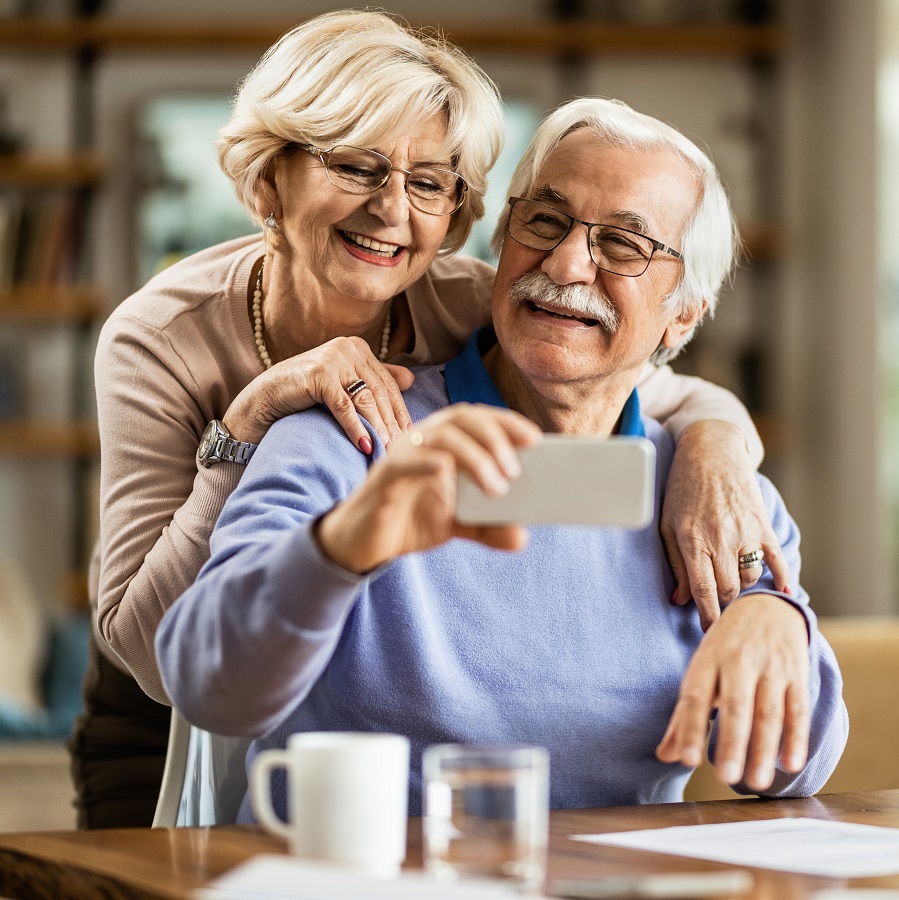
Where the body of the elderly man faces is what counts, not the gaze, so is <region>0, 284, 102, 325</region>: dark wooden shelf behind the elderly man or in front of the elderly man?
behind

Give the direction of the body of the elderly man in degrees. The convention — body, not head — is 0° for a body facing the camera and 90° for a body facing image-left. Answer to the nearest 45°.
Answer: approximately 0°

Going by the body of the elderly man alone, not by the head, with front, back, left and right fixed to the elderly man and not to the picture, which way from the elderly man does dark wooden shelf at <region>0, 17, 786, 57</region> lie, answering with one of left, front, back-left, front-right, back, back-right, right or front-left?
back

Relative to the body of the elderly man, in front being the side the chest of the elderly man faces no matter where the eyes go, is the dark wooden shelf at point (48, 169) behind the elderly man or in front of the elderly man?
behind

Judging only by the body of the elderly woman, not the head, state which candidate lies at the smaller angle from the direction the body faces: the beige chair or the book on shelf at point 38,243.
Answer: the beige chair

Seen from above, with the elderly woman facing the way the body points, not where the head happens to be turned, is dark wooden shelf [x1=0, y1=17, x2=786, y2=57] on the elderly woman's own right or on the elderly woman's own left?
on the elderly woman's own left

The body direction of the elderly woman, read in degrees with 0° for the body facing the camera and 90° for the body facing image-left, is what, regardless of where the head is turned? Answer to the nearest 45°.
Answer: approximately 315°

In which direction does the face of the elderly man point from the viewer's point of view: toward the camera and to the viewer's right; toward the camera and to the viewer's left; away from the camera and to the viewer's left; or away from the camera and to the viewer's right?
toward the camera and to the viewer's left

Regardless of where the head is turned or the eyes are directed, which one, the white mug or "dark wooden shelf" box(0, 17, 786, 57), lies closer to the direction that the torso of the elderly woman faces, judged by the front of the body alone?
the white mug

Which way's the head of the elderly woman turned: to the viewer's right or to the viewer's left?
to the viewer's right
